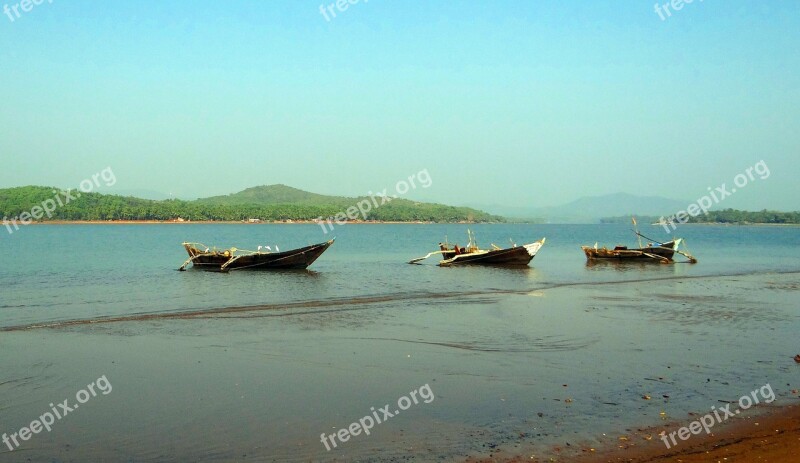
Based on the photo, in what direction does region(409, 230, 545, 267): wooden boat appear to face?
to the viewer's right

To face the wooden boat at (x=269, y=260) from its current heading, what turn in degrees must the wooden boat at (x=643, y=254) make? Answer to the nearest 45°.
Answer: approximately 135° to its right

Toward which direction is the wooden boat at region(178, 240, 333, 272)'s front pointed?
to the viewer's right

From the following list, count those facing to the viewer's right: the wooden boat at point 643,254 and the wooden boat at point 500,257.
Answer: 2

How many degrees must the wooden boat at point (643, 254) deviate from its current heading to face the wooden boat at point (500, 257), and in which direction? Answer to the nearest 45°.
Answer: approximately 135° to its right

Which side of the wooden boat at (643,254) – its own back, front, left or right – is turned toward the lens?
right

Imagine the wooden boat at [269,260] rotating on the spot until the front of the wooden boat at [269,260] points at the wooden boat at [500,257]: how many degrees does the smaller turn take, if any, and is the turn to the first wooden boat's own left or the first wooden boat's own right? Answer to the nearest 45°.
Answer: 0° — it already faces it

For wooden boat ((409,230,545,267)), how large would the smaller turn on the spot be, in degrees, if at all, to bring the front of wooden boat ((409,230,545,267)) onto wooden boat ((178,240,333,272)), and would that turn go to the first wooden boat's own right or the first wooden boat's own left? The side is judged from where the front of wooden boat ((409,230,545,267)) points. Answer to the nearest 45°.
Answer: approximately 135° to the first wooden boat's own right
